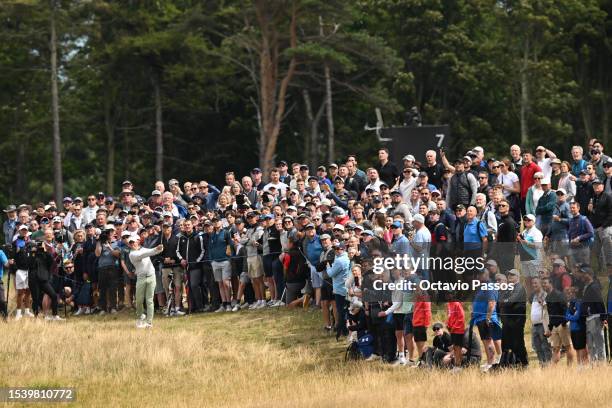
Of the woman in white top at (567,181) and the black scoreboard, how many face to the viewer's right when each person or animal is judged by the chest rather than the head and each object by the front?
0

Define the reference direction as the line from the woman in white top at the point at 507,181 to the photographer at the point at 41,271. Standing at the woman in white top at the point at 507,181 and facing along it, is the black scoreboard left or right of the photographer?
right

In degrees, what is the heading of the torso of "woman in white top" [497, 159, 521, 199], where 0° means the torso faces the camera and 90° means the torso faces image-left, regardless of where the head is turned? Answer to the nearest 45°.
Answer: approximately 45°

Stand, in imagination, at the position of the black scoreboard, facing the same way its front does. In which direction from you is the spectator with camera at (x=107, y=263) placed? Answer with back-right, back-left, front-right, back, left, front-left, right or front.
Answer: right

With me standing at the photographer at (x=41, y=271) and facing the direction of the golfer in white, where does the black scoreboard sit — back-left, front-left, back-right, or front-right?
front-left

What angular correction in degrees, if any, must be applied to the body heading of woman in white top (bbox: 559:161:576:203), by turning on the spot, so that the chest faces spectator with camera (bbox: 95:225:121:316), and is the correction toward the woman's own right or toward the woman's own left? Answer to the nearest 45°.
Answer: approximately 45° to the woman's own right

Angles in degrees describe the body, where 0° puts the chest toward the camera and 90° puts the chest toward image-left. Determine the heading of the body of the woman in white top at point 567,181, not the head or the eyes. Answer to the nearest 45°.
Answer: approximately 45°

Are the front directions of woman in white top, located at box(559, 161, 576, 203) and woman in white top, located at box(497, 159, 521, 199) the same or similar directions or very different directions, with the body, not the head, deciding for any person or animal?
same or similar directions

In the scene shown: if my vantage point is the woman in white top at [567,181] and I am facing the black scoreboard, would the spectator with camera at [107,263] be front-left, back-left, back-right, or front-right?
front-left

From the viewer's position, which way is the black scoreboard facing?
facing the viewer

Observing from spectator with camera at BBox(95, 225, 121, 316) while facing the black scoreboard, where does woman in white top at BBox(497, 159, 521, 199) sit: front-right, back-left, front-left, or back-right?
front-right

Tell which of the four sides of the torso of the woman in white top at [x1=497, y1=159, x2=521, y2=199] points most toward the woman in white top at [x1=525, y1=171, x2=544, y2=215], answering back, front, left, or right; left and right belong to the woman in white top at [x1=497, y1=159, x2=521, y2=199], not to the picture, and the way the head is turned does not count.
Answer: left

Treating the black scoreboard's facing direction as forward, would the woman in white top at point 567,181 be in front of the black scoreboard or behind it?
in front

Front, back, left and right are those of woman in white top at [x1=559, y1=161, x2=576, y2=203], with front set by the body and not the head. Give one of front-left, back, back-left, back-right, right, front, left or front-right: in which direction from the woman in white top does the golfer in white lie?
front-right

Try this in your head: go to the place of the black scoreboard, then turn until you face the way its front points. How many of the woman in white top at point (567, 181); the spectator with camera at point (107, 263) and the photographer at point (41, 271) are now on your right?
2

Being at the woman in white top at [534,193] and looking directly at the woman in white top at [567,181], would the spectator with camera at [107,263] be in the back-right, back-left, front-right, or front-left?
back-left
